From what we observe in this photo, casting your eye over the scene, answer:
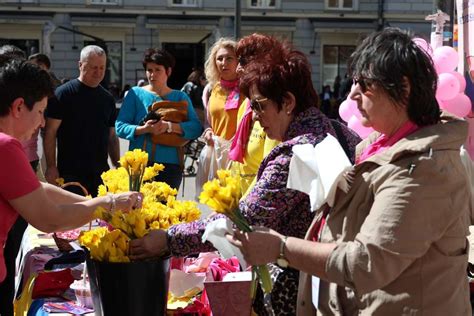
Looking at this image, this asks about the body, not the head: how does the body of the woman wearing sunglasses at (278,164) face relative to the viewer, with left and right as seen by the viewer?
facing to the left of the viewer

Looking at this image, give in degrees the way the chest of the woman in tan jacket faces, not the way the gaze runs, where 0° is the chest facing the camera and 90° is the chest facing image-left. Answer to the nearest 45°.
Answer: approximately 90°

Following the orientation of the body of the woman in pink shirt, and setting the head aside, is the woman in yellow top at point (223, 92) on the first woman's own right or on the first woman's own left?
on the first woman's own left

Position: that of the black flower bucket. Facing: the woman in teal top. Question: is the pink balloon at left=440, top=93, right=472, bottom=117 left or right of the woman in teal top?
right

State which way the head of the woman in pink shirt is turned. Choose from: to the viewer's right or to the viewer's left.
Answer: to the viewer's right

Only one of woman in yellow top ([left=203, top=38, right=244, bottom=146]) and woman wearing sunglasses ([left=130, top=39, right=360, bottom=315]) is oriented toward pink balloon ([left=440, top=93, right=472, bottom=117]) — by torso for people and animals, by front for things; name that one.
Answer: the woman in yellow top

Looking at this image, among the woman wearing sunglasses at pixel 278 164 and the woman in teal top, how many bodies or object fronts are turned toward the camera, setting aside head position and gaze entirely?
1

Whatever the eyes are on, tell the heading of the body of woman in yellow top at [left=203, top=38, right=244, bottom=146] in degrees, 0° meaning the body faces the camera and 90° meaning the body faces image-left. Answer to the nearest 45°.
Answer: approximately 315°

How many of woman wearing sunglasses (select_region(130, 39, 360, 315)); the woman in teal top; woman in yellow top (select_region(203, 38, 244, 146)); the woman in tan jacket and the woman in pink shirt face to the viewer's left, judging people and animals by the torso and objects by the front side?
2

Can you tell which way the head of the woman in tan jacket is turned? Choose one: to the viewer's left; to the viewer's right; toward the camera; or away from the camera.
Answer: to the viewer's left

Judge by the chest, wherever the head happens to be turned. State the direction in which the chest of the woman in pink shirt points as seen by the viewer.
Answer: to the viewer's right

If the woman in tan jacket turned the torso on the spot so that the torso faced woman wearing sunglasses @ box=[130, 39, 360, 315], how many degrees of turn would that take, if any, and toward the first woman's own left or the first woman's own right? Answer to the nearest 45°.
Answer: approximately 45° to the first woman's own right

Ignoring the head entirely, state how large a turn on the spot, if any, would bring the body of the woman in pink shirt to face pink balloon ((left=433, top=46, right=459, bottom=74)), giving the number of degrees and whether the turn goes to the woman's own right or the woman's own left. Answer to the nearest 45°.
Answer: approximately 45° to the woman's own left
